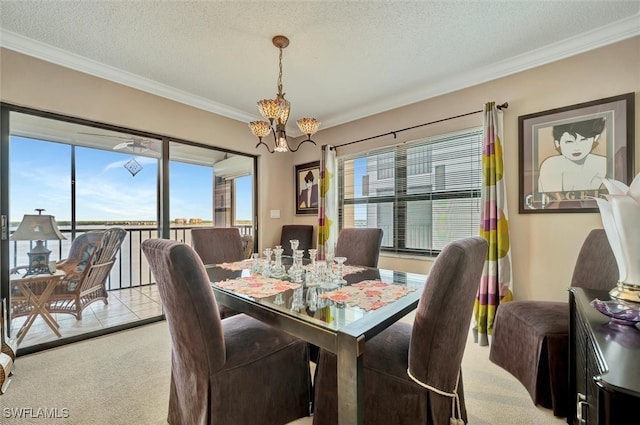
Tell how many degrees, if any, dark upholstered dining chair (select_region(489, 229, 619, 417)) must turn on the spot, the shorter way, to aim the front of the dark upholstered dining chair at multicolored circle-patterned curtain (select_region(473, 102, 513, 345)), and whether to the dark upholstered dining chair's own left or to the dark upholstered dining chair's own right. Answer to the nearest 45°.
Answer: approximately 90° to the dark upholstered dining chair's own right

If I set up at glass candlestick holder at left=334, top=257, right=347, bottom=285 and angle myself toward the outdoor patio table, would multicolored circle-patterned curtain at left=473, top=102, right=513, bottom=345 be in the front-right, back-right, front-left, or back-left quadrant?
back-right

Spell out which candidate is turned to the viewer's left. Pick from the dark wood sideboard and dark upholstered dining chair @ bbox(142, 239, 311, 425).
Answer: the dark wood sideboard

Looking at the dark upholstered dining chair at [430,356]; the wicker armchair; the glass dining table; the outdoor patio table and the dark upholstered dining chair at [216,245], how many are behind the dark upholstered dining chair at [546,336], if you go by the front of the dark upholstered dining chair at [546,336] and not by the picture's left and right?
0

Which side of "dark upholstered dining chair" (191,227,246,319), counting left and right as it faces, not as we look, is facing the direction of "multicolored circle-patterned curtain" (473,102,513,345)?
front

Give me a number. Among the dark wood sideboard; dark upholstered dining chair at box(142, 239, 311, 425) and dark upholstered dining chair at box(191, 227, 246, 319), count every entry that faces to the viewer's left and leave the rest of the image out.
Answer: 1

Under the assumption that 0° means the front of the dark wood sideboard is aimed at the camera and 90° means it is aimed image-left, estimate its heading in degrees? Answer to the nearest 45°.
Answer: approximately 90°

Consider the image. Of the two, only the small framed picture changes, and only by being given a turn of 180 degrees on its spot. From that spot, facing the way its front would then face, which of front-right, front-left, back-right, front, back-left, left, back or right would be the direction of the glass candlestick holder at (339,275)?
back-right

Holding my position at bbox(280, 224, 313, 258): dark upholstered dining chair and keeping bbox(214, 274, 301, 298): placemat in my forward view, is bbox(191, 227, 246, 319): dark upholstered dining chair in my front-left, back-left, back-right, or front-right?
front-right

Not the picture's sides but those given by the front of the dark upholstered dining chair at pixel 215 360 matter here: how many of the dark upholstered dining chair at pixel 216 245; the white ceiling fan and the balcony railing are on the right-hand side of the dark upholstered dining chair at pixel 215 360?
0

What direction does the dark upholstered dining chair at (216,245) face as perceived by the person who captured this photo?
facing the viewer and to the right of the viewer

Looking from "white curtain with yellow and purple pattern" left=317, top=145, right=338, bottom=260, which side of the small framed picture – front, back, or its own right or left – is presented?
left

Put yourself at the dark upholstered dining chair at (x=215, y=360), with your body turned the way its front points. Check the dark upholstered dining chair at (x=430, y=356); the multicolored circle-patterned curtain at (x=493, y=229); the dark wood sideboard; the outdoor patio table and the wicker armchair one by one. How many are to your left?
2

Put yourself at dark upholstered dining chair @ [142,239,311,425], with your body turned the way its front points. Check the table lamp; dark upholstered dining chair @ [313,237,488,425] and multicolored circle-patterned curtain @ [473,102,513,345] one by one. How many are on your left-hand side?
1

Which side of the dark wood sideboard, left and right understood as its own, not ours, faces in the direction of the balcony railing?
front

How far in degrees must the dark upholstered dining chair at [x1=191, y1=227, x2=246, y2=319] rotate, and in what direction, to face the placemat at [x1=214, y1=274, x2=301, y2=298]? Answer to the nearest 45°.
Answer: approximately 45° to its right

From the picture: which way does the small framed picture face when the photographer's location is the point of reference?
facing the viewer and to the left of the viewer
